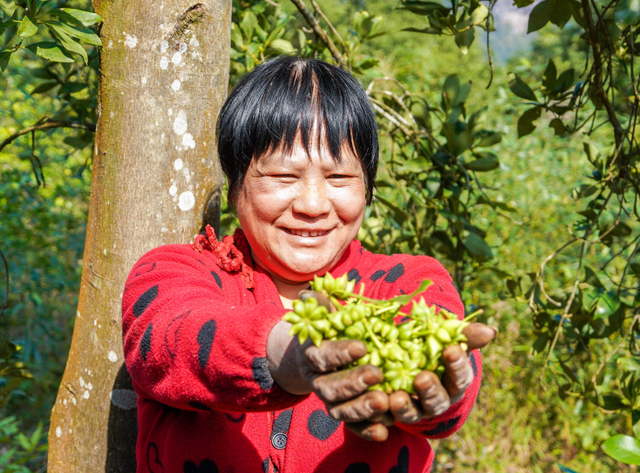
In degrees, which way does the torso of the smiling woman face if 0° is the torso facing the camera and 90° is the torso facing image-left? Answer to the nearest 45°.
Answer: approximately 0°

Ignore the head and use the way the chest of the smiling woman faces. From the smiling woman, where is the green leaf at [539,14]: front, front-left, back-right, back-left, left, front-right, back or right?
back-left
